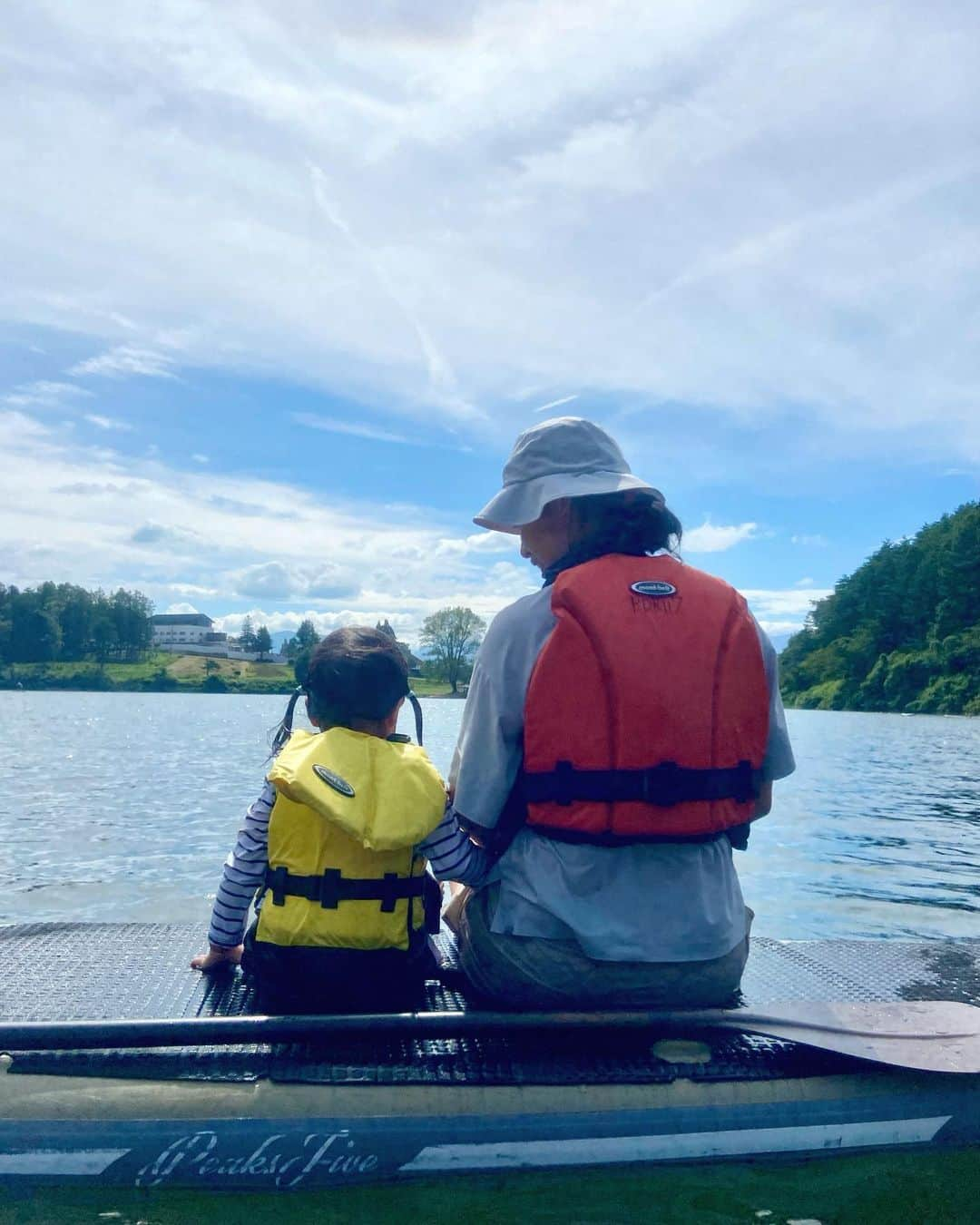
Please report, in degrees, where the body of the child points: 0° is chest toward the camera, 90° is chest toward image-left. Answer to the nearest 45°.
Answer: approximately 180°

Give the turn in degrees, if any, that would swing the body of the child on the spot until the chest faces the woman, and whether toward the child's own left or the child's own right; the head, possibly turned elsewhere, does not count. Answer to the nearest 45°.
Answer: approximately 90° to the child's own right

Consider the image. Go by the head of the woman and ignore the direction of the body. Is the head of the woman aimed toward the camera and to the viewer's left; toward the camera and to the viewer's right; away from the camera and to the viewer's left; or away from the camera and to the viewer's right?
away from the camera and to the viewer's left

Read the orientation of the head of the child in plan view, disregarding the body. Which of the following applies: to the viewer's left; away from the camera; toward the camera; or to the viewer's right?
away from the camera
